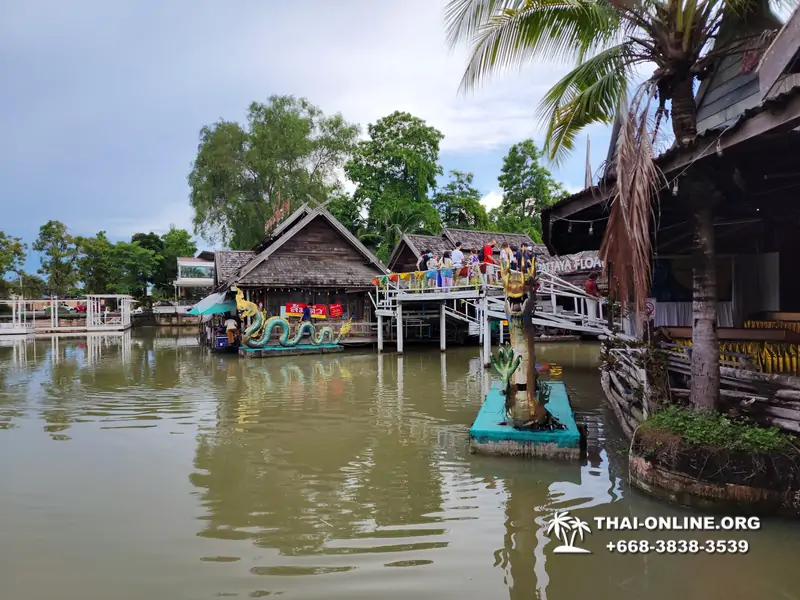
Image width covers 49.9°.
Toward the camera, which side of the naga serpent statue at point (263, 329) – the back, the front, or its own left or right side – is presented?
left

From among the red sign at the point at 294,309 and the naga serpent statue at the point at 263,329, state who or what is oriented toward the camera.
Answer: the red sign

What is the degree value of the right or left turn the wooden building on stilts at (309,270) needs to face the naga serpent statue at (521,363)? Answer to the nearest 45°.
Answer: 0° — it already faces it

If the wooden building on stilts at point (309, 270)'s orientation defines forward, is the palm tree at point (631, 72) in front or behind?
in front

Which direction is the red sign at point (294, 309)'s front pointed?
toward the camera

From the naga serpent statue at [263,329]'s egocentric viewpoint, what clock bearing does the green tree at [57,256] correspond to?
The green tree is roughly at 2 o'clock from the naga serpent statue.

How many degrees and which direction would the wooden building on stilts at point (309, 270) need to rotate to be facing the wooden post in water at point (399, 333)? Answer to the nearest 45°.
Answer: approximately 45° to its left

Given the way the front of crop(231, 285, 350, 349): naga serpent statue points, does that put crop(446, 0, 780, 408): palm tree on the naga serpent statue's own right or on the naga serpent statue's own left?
on the naga serpent statue's own left

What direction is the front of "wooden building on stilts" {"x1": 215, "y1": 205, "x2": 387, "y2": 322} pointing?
toward the camera

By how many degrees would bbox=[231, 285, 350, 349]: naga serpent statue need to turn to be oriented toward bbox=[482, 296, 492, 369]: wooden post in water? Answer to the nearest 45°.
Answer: approximately 135° to its left

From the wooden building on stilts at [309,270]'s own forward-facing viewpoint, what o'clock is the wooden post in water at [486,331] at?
The wooden post in water is roughly at 11 o'clock from the wooden building on stilts.

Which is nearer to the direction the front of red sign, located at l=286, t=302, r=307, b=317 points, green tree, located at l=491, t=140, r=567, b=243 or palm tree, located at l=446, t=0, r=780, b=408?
the palm tree

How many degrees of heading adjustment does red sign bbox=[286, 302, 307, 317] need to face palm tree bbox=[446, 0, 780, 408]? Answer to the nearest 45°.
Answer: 0° — it already faces it

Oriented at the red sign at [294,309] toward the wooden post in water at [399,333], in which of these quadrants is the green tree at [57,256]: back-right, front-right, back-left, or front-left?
back-left

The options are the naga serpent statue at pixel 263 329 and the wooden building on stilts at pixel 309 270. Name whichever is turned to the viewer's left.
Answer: the naga serpent statue

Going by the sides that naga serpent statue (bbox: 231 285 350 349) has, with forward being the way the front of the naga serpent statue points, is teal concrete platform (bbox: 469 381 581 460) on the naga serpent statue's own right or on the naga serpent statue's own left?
on the naga serpent statue's own left
